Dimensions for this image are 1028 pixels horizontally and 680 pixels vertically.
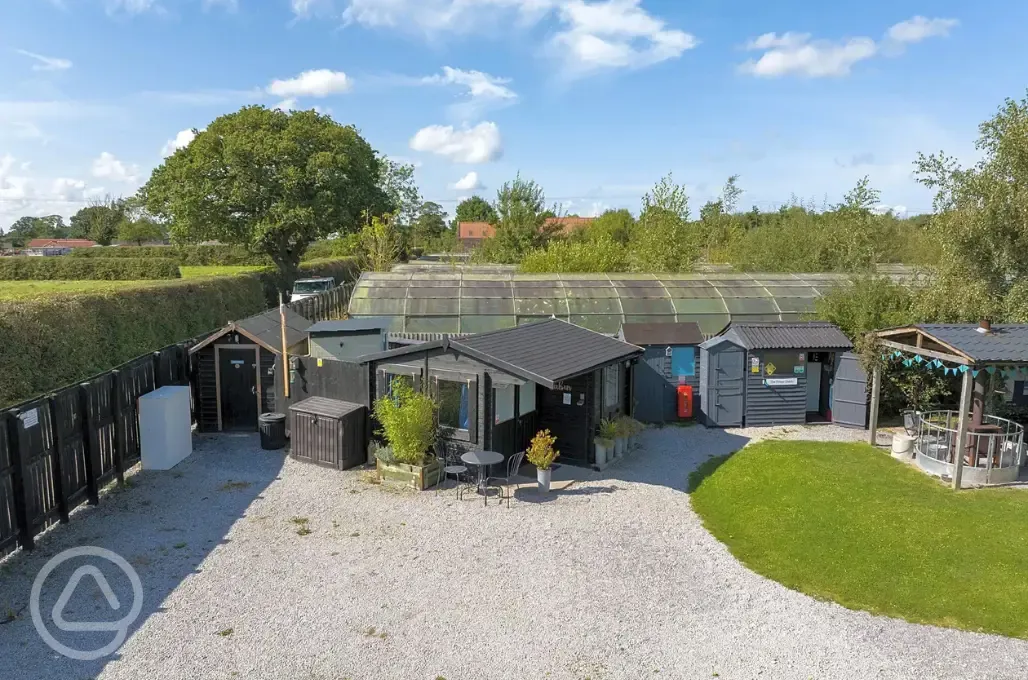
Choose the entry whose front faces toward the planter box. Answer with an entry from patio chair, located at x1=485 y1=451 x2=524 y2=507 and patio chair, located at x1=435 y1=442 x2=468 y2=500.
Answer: patio chair, located at x1=485 y1=451 x2=524 y2=507

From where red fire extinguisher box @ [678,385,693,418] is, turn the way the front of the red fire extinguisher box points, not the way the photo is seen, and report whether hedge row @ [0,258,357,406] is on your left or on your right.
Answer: on your right

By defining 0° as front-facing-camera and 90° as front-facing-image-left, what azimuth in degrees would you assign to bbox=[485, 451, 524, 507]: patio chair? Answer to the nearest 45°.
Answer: approximately 90°

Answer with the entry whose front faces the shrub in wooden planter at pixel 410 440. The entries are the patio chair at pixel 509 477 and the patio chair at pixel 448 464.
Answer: the patio chair at pixel 509 477

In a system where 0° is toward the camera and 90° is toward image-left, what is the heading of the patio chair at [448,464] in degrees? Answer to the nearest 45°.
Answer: approximately 315°

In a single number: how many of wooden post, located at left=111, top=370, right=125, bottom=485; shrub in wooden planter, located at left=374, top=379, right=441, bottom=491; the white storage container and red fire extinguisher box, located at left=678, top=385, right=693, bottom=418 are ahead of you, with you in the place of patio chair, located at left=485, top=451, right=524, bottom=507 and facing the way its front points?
3

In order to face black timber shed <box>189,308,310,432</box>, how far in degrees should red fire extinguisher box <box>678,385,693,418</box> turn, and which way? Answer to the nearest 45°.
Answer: approximately 45° to its right

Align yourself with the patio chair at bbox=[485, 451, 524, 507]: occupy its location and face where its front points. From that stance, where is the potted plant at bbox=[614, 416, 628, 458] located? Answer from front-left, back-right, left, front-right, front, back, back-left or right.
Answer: back-right

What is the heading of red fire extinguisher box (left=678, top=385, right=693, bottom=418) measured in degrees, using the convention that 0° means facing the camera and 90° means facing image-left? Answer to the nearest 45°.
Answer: approximately 0°

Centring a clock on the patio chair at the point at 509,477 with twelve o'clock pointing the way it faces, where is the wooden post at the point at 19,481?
The wooden post is roughly at 11 o'clock from the patio chair.

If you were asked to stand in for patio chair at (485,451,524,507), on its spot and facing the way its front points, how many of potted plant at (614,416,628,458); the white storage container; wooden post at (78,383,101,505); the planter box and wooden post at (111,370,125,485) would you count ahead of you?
4

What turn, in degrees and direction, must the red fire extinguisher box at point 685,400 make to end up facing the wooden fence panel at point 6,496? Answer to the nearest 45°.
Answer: approximately 45° to its right

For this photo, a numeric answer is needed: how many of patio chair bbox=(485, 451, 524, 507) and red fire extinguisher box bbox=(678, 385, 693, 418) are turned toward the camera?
1

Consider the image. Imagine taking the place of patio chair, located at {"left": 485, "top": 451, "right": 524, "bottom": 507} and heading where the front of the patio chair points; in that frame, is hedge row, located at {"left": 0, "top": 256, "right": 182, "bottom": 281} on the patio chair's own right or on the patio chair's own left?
on the patio chair's own right

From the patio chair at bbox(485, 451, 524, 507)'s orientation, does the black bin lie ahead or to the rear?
ahead

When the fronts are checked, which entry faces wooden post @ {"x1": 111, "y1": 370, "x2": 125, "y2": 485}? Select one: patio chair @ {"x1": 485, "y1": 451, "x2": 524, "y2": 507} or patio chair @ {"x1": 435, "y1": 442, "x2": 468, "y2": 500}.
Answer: patio chair @ {"x1": 485, "y1": 451, "x2": 524, "y2": 507}
